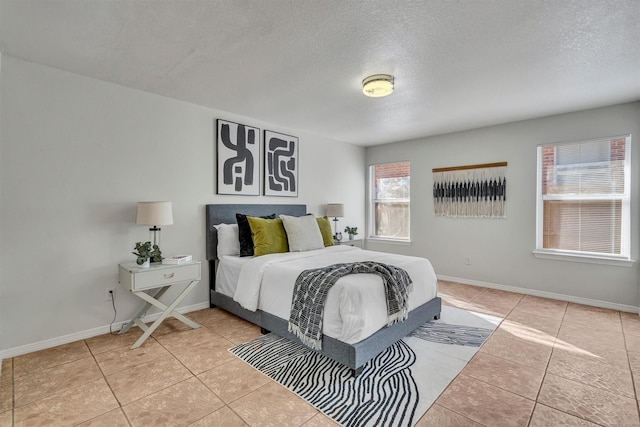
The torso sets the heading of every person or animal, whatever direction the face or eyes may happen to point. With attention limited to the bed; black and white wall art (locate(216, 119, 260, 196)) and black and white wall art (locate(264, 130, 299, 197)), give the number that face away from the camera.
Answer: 0

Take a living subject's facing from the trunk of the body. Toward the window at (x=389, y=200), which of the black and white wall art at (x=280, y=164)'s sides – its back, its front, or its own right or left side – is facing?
left

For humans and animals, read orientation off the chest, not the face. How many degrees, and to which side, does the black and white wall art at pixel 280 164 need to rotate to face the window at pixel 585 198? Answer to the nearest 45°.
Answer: approximately 45° to its left

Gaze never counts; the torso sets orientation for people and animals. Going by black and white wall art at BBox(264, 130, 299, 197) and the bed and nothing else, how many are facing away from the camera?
0

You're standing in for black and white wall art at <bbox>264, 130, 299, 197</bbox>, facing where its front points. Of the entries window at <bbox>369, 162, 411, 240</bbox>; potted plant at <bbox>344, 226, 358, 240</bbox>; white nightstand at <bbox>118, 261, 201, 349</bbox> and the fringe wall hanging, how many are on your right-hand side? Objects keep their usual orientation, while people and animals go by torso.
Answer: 1

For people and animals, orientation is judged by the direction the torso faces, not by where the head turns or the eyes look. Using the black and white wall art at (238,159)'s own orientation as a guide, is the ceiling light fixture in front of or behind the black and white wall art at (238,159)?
in front

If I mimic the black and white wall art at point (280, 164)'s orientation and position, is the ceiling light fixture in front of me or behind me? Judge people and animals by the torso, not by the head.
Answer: in front

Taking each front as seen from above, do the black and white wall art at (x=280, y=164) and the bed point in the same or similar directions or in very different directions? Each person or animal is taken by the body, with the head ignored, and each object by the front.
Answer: same or similar directions

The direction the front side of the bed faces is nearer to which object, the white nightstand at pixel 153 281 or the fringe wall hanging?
the fringe wall hanging

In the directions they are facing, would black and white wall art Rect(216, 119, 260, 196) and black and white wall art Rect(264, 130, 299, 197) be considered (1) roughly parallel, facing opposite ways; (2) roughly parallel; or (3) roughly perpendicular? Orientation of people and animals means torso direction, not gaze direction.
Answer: roughly parallel

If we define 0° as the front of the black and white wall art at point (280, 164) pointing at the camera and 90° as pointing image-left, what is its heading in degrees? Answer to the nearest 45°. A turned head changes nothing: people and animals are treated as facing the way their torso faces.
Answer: approximately 315°

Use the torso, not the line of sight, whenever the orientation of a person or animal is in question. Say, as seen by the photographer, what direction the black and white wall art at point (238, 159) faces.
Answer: facing the viewer and to the right of the viewer

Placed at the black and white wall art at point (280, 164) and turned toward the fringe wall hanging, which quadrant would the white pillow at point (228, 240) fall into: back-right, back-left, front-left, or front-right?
back-right

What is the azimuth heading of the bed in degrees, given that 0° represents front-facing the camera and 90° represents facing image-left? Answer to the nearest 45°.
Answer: approximately 315°

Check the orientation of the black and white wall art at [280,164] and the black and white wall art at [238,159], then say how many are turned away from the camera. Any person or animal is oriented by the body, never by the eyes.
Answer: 0
